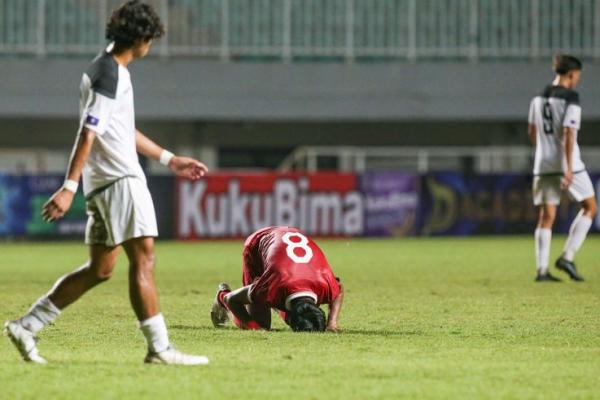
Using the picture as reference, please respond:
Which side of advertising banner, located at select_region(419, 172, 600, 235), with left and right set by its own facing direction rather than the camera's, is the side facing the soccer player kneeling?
front

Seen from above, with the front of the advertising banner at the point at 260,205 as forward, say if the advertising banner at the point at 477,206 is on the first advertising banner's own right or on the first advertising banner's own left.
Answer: on the first advertising banner's own left

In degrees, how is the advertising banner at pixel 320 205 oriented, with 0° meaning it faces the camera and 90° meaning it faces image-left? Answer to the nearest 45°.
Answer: approximately 0°

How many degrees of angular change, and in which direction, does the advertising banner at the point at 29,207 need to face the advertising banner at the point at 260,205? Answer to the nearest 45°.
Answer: approximately 90° to its left

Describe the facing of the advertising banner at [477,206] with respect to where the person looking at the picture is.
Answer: facing the viewer

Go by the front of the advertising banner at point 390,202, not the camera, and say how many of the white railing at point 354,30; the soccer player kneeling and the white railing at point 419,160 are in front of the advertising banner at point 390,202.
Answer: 1

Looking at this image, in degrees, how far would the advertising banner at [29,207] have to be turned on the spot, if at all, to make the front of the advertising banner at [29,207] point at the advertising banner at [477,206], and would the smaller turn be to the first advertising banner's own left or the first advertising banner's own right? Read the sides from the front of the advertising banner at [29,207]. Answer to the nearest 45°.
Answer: approximately 90° to the first advertising banner's own left

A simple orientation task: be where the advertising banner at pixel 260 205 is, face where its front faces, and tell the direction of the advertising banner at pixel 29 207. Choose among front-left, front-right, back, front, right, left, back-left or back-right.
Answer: right

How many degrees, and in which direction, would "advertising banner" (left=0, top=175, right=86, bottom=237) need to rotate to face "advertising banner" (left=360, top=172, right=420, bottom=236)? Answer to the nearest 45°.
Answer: approximately 90° to its left

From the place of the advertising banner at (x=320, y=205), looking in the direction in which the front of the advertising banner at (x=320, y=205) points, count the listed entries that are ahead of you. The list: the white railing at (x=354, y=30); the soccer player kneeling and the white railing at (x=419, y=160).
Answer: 1

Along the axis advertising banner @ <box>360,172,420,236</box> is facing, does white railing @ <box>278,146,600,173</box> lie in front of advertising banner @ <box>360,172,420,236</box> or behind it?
behind

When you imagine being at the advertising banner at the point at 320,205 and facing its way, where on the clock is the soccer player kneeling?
The soccer player kneeling is roughly at 12 o'clock from the advertising banner.

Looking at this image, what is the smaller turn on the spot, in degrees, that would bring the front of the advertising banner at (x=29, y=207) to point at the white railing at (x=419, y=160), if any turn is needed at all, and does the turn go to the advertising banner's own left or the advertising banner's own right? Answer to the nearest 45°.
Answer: approximately 135° to the advertising banner's own left
